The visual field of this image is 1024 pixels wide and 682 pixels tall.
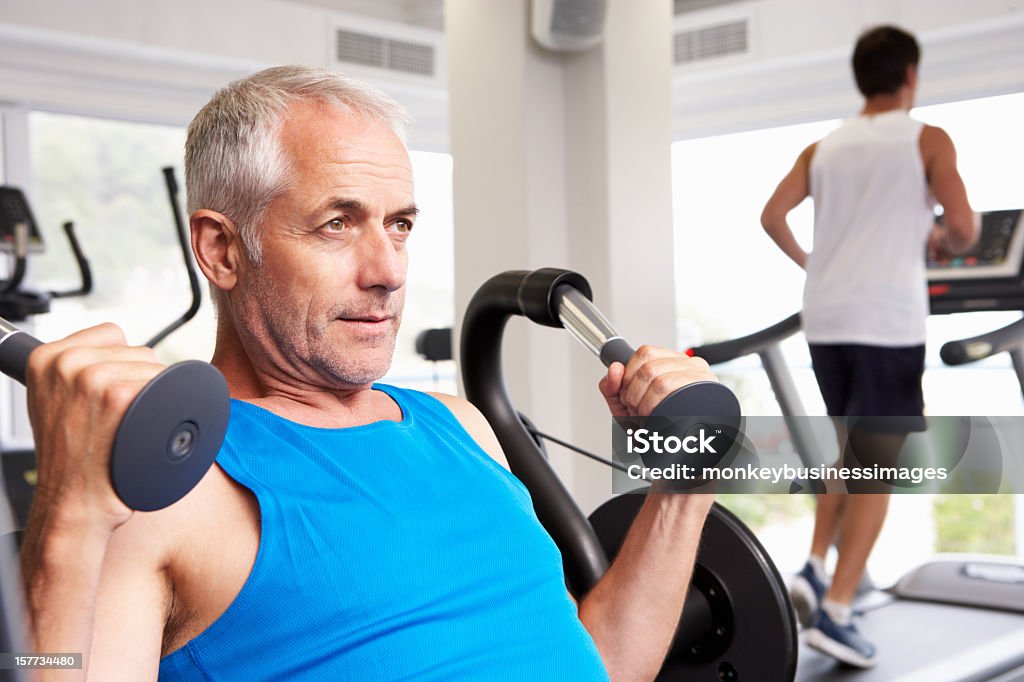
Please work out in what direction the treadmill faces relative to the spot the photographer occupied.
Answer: facing away from the viewer and to the right of the viewer

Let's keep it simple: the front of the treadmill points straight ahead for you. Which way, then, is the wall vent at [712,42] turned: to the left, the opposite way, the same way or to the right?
the opposite way

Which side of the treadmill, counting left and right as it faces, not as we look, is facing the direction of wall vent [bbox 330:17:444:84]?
left

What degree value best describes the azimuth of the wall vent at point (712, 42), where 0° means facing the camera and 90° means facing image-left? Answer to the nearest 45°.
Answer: approximately 45°

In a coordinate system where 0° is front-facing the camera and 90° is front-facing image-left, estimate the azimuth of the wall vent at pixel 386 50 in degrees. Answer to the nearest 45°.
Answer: approximately 315°
